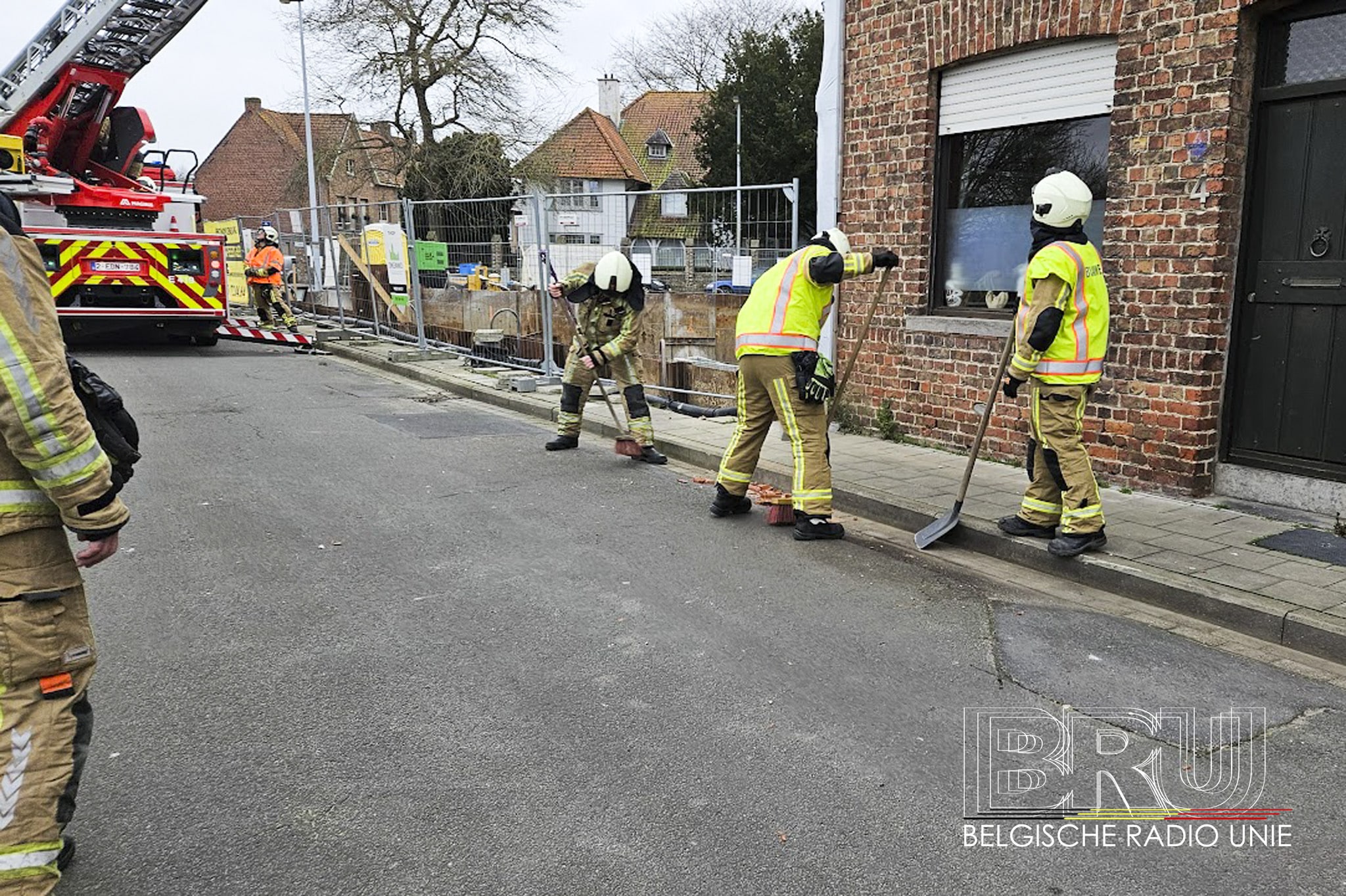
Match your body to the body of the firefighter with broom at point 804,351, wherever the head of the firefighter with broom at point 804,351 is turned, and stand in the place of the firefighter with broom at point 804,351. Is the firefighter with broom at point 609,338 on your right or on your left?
on your left

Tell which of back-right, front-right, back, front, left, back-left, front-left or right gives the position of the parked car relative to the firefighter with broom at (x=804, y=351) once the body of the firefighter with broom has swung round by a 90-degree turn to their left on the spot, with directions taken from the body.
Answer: front-right

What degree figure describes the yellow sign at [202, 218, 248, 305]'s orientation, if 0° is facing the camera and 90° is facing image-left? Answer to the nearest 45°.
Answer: approximately 0°

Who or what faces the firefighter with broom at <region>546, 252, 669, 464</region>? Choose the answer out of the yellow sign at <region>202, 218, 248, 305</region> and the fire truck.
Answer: the yellow sign

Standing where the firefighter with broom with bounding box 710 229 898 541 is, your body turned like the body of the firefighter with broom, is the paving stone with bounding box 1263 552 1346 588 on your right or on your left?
on your right

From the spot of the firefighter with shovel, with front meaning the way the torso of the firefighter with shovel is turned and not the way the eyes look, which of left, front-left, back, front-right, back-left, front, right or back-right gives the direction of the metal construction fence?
front-right

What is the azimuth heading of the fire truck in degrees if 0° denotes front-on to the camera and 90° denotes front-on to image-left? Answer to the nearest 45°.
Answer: approximately 180°

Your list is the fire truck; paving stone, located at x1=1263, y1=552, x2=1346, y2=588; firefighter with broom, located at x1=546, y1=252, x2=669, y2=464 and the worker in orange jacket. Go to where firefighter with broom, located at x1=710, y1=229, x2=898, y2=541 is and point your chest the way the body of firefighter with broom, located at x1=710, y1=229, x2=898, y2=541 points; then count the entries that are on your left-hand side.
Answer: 3

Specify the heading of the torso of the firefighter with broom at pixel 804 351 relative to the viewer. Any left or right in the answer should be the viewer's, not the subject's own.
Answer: facing away from the viewer and to the right of the viewer

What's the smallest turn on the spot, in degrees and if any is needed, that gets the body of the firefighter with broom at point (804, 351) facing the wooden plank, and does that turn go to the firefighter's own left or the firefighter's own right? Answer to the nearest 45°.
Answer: approximately 90° to the firefighter's own left
